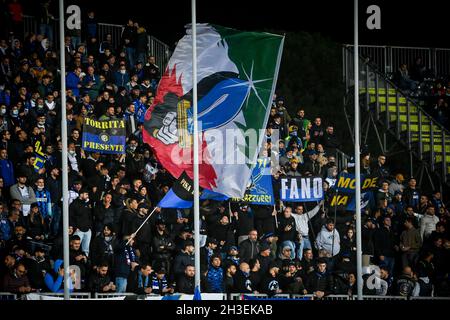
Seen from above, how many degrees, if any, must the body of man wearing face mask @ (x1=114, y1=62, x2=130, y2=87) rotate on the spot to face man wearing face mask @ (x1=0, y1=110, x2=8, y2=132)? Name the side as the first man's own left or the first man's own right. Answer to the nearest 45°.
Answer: approximately 45° to the first man's own right

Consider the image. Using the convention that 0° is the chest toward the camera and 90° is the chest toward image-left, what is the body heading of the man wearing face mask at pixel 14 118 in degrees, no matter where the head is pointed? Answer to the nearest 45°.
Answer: approximately 315°

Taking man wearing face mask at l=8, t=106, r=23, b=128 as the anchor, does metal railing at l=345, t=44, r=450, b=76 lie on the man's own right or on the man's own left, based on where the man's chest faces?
on the man's own left
